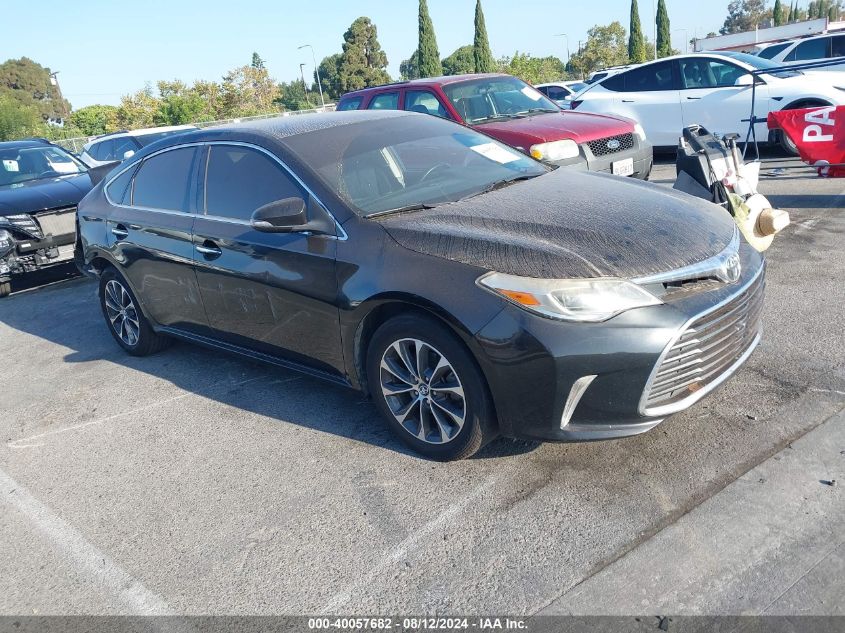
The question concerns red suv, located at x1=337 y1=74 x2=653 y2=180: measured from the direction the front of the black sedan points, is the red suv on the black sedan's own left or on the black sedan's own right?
on the black sedan's own left

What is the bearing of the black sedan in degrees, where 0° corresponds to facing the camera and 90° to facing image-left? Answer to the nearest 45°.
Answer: approximately 315°

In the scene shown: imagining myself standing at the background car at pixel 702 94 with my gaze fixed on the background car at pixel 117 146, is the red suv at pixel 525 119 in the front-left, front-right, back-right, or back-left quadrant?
front-left

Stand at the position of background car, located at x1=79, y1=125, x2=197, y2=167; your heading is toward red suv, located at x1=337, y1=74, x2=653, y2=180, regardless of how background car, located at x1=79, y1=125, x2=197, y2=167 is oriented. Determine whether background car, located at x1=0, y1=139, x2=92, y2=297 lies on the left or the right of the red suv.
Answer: right

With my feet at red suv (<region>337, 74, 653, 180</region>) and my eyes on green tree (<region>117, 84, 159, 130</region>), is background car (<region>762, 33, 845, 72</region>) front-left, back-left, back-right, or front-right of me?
front-right

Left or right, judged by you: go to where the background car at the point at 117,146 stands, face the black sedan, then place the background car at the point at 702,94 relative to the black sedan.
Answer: left

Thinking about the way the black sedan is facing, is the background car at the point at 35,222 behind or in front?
behind

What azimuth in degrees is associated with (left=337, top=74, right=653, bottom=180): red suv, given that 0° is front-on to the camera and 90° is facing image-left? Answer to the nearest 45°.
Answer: approximately 315°

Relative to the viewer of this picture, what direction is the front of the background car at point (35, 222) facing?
facing the viewer and to the right of the viewer

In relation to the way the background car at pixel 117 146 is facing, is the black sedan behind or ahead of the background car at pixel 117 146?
ahead

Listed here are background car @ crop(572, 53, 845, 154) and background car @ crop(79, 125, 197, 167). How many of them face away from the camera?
0

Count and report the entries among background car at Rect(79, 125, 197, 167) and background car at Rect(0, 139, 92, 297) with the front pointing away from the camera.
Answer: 0

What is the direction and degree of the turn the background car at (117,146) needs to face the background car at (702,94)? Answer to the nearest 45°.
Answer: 0° — it already faces it
